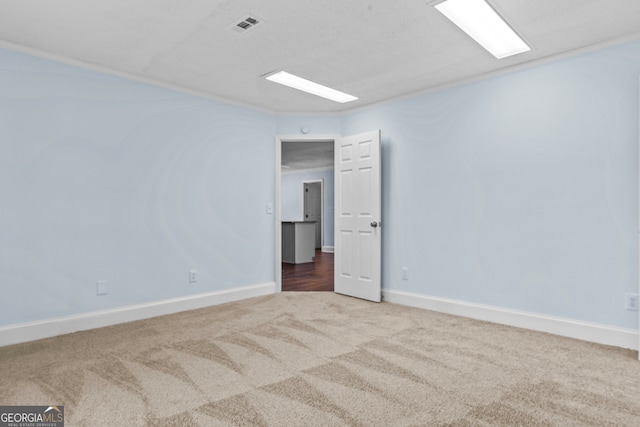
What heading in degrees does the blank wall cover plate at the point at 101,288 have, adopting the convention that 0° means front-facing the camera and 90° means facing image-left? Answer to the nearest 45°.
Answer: approximately 315°

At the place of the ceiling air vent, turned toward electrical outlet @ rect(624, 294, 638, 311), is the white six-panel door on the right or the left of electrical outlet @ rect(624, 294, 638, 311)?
left

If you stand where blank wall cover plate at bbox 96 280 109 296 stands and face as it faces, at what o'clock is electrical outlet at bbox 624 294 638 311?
electrical outlet at bbox 624 294 638 311 is roughly at 12 o'clock from blank wall cover plate at bbox 96 280 109 296.

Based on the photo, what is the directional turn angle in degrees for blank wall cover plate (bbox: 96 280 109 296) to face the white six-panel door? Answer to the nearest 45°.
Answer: approximately 45° to its left

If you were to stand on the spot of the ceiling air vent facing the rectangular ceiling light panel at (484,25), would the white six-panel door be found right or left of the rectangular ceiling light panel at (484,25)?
left
